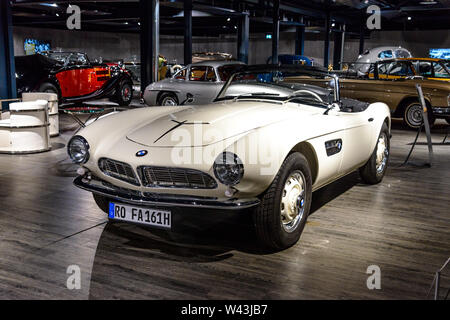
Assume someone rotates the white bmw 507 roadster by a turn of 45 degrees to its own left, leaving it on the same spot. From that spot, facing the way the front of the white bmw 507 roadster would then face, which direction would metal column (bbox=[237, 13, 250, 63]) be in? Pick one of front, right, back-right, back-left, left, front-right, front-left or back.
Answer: back

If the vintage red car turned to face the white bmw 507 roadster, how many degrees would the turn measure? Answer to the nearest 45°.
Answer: approximately 45° to its right

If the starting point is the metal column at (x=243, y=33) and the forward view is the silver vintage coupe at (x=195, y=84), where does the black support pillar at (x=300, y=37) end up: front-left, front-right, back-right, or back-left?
back-left

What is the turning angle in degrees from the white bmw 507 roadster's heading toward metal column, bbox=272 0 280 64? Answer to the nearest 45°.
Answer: approximately 135° to its right

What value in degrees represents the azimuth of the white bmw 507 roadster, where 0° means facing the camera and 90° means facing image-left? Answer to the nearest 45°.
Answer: approximately 45°

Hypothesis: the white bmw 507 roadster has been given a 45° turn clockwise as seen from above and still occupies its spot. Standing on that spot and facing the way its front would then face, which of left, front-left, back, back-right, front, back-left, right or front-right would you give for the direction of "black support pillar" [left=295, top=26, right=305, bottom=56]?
right

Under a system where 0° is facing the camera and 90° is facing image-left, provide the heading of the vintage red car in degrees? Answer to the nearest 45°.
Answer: approximately 315°

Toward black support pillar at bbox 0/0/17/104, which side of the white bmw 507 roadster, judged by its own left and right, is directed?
right

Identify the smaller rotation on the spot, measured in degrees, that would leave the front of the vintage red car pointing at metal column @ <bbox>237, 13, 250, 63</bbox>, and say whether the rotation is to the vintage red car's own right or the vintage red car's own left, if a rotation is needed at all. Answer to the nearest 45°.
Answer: approximately 90° to the vintage red car's own left

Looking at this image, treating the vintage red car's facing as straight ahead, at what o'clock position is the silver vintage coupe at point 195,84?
The silver vintage coupe is roughly at 12 o'clock from the vintage red car.
